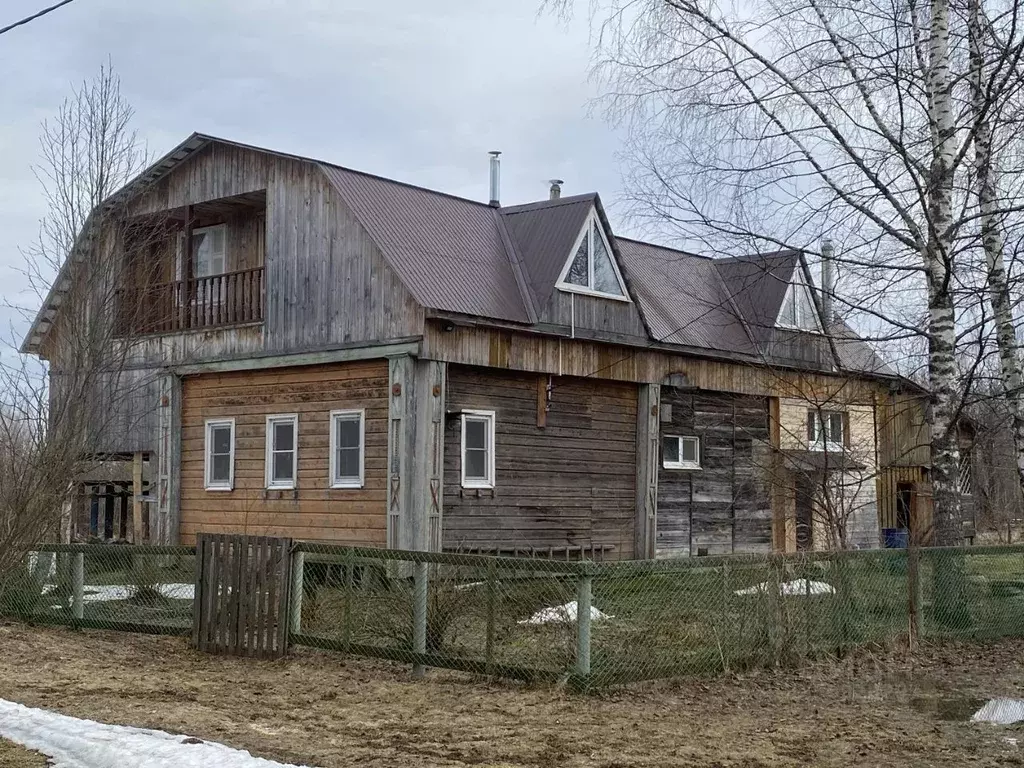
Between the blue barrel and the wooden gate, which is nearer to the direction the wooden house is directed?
the wooden gate
